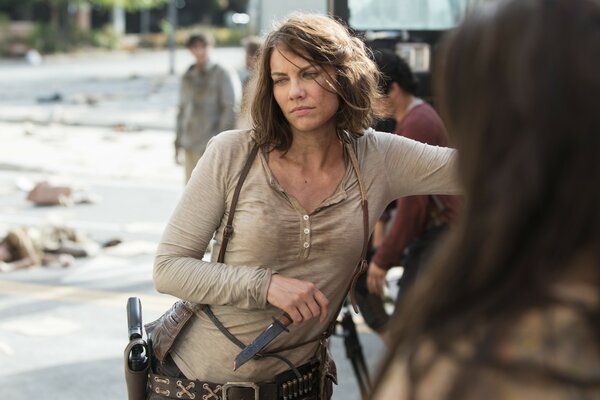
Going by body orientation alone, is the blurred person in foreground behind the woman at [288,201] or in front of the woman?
in front

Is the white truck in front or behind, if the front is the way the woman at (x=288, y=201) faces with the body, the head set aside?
behind

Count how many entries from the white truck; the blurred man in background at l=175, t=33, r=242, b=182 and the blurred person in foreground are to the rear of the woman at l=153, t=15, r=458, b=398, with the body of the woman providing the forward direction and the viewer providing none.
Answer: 2

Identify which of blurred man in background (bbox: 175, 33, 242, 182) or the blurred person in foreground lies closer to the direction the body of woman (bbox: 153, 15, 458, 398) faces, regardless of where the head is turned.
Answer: the blurred person in foreground

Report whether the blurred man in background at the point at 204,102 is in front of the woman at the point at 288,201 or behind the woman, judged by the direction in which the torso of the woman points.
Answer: behind

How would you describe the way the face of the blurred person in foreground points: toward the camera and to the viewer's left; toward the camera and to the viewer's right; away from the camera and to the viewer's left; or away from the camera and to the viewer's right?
away from the camera and to the viewer's left

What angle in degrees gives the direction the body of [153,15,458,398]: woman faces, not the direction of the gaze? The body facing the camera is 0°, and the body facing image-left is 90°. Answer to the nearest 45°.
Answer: approximately 0°

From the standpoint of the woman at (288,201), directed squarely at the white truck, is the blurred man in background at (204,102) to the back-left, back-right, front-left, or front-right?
front-left

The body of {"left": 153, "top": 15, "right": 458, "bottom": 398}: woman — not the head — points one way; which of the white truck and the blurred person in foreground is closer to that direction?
the blurred person in foreground
